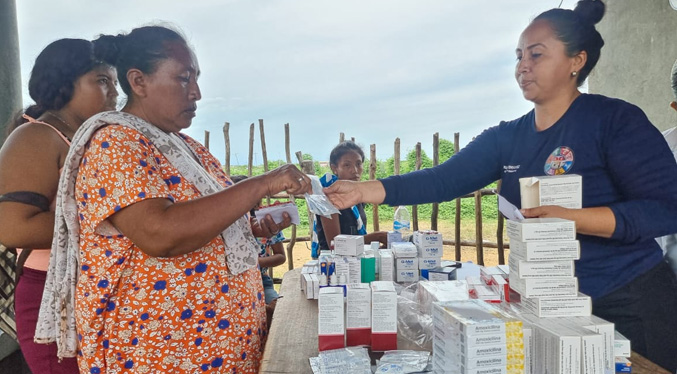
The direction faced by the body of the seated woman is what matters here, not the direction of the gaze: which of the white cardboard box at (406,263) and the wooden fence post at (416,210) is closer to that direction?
the white cardboard box

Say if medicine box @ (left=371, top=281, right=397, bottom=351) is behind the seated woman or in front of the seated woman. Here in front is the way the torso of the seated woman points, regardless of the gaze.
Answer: in front

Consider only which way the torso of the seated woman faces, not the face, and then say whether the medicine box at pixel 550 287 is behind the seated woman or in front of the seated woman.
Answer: in front

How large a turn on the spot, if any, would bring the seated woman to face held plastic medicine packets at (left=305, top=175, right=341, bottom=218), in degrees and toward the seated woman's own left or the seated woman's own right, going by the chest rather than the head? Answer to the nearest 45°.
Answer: approximately 45° to the seated woman's own right

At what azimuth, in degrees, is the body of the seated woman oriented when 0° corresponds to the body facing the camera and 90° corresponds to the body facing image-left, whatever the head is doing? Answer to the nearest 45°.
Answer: approximately 315°

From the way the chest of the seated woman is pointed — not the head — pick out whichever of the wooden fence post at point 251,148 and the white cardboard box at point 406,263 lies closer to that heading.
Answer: the white cardboard box

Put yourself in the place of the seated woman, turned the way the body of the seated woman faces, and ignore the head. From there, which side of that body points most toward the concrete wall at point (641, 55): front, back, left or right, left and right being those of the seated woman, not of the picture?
front

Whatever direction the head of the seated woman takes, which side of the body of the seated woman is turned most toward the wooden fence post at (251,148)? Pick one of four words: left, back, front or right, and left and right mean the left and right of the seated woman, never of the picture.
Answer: back
